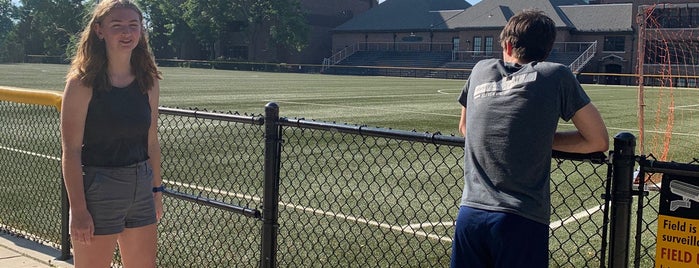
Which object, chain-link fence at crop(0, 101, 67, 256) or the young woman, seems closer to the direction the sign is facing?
the young woman

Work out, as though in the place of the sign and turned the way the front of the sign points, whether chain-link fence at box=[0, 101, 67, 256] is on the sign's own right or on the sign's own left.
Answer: on the sign's own right

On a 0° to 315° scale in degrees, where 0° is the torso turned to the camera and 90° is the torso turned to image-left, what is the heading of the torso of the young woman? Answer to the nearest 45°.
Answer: approximately 315°

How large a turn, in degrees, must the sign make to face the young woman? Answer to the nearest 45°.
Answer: approximately 90° to its right
